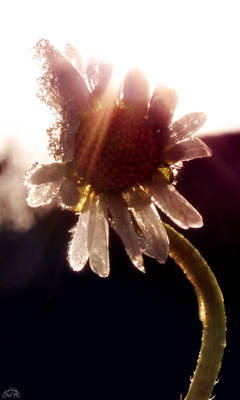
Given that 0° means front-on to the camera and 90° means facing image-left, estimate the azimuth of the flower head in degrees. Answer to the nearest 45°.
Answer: approximately 0°
